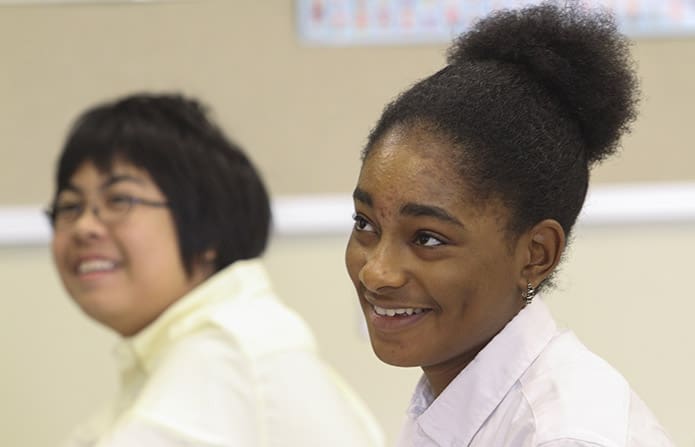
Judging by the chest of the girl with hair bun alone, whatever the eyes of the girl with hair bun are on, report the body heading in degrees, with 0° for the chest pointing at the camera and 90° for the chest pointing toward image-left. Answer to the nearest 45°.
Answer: approximately 45°

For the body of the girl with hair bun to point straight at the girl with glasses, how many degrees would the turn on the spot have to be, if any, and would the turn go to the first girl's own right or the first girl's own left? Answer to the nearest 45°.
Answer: approximately 90° to the first girl's own right
